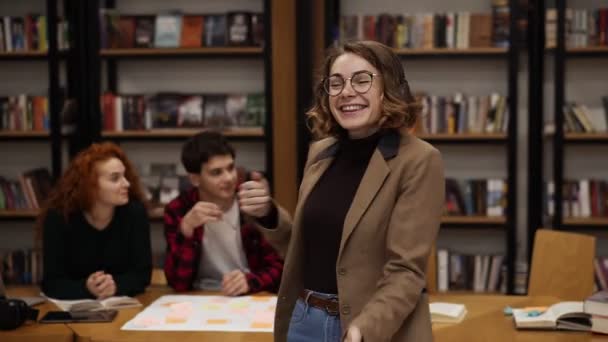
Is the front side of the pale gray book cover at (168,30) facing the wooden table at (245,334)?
yes

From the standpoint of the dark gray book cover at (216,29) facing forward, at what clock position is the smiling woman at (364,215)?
The smiling woman is roughly at 12 o'clock from the dark gray book cover.

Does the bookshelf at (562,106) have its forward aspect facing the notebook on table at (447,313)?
yes

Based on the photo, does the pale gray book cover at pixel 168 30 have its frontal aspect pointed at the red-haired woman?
yes

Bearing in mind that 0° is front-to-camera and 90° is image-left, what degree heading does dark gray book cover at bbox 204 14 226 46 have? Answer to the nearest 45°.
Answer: approximately 0°

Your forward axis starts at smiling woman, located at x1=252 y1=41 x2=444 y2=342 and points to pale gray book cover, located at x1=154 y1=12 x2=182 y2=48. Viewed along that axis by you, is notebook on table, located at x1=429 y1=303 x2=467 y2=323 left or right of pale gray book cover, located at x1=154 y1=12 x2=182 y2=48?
right

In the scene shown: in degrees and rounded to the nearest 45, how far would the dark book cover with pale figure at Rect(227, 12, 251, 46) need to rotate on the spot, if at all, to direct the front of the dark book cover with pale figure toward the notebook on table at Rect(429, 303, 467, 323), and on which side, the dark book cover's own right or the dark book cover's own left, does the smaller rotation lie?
0° — it already faces it
